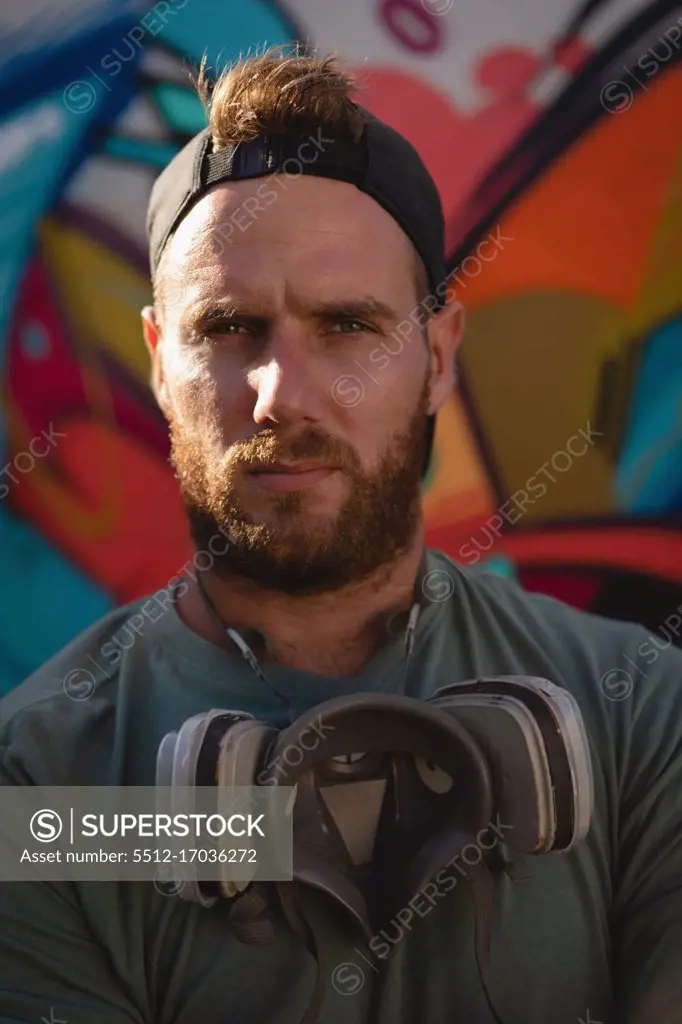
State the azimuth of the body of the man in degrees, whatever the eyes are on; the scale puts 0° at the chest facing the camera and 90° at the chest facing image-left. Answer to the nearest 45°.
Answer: approximately 0°
